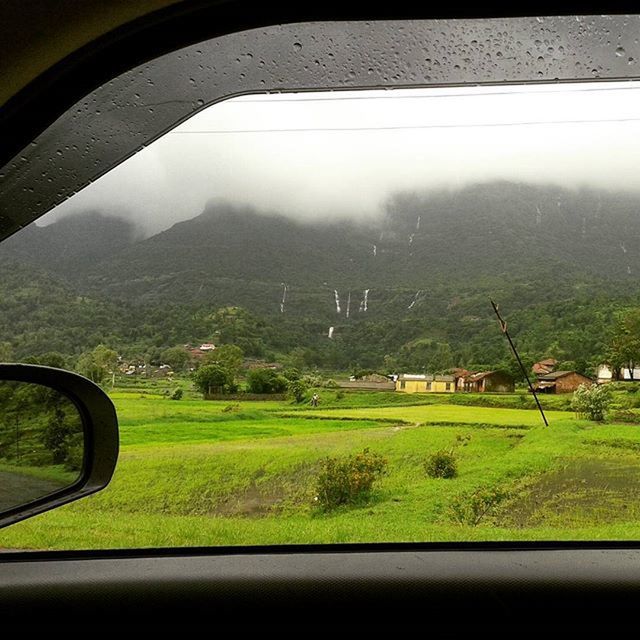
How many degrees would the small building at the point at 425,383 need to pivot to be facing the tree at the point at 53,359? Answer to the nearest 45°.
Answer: approximately 45° to its right

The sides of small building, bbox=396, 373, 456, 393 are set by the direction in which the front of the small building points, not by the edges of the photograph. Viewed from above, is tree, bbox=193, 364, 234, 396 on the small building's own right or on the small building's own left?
on the small building's own right

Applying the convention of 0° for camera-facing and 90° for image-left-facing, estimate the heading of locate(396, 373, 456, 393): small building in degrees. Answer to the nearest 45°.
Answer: approximately 0°

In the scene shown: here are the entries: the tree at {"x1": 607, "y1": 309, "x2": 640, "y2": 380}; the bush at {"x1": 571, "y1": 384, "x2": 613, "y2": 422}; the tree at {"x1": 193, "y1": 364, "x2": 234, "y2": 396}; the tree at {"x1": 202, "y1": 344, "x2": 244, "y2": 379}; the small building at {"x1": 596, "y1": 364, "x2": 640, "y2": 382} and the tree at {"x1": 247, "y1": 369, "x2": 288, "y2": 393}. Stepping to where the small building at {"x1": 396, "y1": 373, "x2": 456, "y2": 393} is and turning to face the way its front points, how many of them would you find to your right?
3
